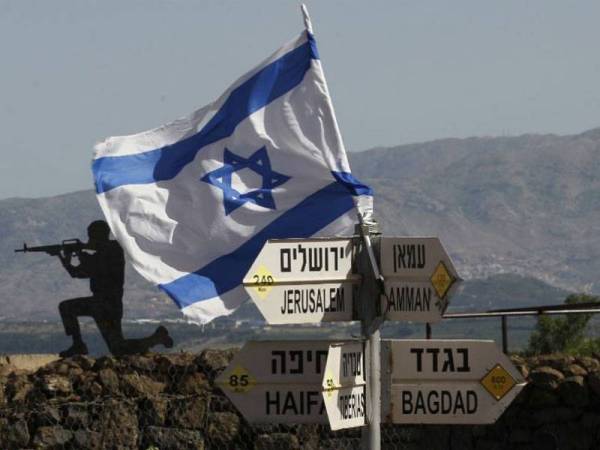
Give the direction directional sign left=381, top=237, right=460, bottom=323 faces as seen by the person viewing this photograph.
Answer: facing the viewer and to the left of the viewer

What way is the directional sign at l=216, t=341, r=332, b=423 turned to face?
toward the camera

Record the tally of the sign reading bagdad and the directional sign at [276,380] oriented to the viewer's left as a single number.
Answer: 0

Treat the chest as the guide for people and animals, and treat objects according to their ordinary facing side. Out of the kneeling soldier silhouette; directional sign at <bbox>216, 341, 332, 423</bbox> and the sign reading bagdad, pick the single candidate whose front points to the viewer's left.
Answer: the kneeling soldier silhouette

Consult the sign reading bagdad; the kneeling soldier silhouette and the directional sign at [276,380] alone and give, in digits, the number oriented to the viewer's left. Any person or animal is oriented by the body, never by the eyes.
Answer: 1

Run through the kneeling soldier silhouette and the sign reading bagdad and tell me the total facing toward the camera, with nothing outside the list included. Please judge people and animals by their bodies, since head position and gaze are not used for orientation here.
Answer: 1

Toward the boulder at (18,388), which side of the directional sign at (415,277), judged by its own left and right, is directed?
right

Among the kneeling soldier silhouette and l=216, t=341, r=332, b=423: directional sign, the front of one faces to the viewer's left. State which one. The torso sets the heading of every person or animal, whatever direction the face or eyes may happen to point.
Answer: the kneeling soldier silhouette

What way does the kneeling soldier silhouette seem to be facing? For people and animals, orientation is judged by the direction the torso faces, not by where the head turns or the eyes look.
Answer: to the viewer's left
